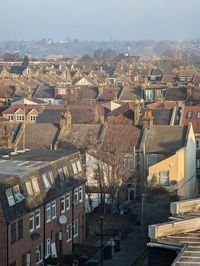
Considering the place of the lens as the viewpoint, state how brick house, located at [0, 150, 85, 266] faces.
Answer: facing the viewer and to the right of the viewer
